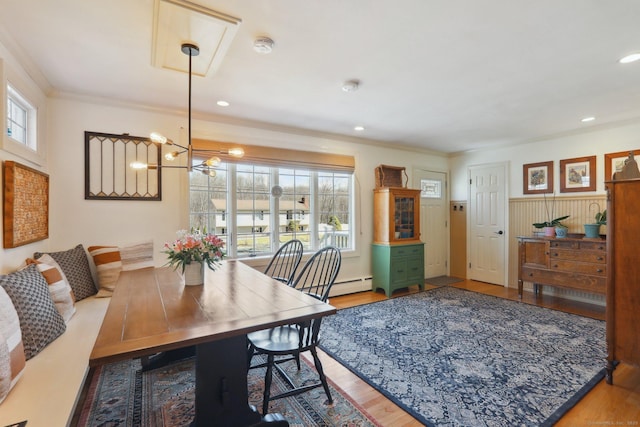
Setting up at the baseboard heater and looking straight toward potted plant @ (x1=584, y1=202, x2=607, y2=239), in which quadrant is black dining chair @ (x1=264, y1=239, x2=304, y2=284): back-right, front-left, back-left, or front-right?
back-right

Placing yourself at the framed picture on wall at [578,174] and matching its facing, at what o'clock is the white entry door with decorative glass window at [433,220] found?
The white entry door with decorative glass window is roughly at 3 o'clock from the framed picture on wall.

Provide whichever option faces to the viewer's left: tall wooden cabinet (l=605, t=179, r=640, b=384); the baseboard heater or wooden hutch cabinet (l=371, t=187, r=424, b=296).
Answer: tall wooden cabinet (l=605, t=179, r=640, b=384)

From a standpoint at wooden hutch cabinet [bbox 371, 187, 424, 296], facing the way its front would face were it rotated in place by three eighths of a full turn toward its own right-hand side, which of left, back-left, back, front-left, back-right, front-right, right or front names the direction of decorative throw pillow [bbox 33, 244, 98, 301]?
front-left

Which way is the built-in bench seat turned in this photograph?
to the viewer's right

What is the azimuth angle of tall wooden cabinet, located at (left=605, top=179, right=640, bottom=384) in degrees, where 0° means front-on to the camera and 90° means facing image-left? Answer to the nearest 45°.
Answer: approximately 90°

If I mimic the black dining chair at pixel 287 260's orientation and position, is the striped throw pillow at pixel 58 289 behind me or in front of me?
in front

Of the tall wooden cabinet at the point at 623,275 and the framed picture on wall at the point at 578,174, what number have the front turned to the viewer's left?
1

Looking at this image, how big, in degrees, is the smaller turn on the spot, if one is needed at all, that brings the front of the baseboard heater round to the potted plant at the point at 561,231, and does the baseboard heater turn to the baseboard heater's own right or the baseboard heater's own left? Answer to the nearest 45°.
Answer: approximately 45° to the baseboard heater's own left

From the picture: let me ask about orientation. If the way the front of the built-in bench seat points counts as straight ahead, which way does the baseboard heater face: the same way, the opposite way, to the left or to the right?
to the right

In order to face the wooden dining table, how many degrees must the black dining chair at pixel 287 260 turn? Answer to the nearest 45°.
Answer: approximately 45° to its left

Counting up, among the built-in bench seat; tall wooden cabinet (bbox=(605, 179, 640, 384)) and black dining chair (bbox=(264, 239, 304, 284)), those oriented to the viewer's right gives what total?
1
